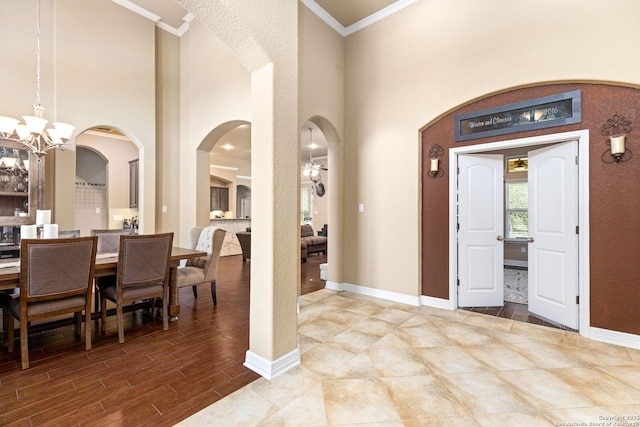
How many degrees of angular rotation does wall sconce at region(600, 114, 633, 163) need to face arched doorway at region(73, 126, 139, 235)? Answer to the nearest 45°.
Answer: approximately 90° to its right

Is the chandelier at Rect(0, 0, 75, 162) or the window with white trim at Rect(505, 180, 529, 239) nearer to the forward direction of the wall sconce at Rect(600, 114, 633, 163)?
the chandelier

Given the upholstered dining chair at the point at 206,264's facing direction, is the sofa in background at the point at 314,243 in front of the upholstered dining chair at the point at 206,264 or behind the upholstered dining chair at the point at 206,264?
behind

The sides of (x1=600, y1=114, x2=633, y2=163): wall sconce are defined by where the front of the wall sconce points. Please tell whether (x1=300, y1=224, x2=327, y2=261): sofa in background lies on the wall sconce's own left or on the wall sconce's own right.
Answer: on the wall sconce's own right

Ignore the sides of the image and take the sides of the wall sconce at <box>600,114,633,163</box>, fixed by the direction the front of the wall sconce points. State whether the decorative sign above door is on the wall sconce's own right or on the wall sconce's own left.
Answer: on the wall sconce's own right

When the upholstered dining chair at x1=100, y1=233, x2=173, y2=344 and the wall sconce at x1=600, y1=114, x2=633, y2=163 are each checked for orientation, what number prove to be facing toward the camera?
1

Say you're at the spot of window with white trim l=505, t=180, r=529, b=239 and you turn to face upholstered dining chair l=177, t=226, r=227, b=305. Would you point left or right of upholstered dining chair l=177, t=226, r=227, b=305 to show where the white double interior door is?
left

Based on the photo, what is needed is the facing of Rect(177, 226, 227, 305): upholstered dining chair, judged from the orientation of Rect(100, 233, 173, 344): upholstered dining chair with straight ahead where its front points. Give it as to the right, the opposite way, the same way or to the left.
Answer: to the left

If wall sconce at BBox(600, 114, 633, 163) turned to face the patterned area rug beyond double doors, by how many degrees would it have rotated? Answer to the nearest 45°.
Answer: approximately 135° to its right

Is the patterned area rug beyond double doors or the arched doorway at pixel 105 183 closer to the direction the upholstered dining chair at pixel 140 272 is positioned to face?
the arched doorway
